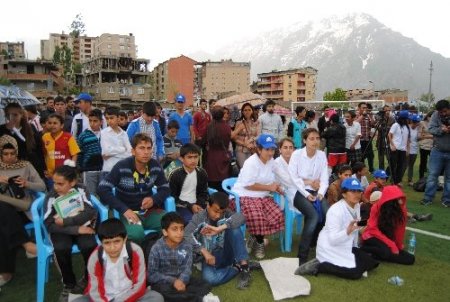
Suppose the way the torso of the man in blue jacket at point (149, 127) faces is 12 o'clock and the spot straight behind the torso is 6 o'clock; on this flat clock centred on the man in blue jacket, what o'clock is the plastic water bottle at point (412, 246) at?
The plastic water bottle is roughly at 10 o'clock from the man in blue jacket.

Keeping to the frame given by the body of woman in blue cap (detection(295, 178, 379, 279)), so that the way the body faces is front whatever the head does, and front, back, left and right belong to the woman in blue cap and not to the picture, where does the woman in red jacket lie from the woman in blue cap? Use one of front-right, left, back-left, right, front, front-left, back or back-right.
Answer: left

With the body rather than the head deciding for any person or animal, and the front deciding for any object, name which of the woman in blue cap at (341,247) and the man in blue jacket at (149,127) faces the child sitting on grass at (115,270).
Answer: the man in blue jacket

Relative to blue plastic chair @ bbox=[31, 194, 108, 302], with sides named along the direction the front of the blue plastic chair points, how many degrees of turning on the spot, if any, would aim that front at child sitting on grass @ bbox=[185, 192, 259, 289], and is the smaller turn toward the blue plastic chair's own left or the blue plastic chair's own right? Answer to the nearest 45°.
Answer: approximately 90° to the blue plastic chair's own left

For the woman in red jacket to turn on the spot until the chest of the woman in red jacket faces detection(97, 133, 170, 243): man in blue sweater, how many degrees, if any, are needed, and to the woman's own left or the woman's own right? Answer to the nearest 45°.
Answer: approximately 90° to the woman's own right

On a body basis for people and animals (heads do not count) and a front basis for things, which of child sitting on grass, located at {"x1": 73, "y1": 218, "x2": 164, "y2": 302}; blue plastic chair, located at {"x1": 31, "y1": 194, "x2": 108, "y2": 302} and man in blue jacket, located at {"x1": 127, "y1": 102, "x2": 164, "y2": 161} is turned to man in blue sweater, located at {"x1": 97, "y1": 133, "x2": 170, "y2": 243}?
man in blue jacket, located at {"x1": 127, "y1": 102, "x2": 164, "y2": 161}

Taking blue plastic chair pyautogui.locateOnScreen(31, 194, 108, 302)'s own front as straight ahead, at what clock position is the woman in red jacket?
The woman in red jacket is roughly at 9 o'clock from the blue plastic chair.

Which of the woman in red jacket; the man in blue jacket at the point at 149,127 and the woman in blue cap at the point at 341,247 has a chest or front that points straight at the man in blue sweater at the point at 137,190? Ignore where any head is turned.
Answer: the man in blue jacket at the point at 149,127

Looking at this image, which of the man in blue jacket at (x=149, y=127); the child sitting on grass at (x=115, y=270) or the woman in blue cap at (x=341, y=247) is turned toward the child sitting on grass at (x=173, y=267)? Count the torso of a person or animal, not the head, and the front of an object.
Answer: the man in blue jacket
